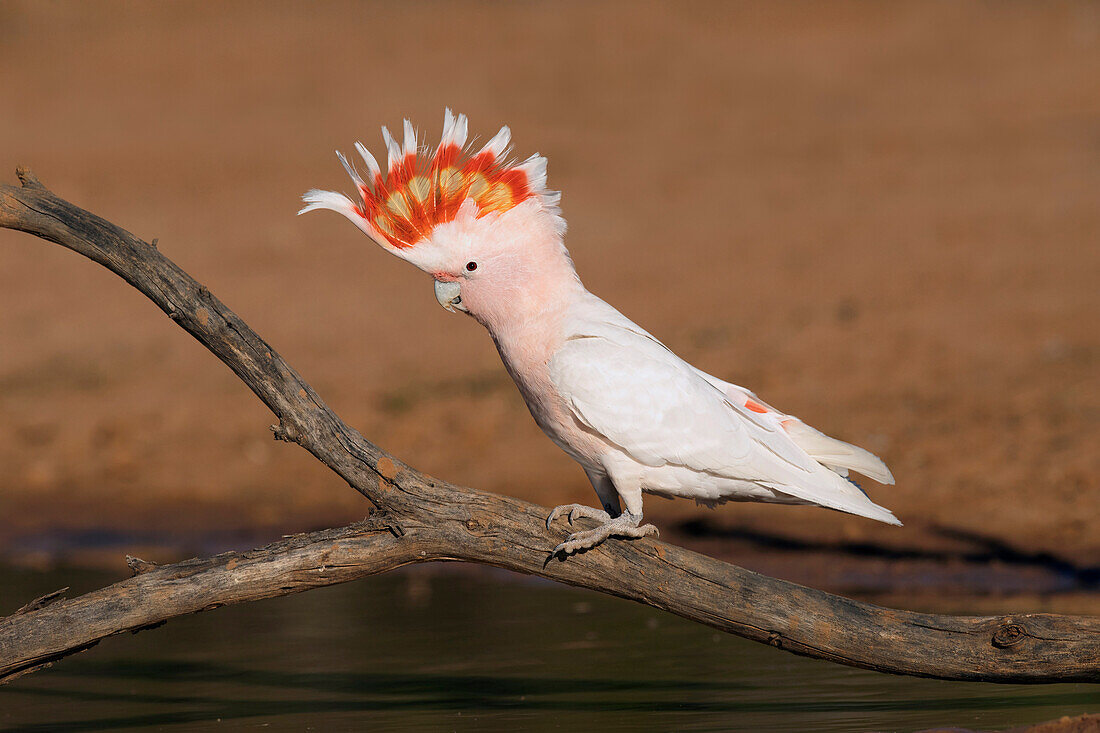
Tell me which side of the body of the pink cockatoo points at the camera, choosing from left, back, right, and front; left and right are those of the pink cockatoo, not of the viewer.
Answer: left
